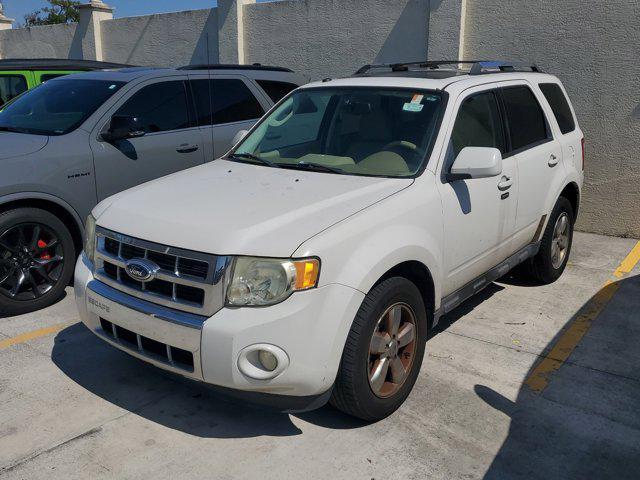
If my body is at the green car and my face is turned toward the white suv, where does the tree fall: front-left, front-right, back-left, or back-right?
back-left

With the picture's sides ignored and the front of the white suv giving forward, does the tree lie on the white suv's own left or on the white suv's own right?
on the white suv's own right

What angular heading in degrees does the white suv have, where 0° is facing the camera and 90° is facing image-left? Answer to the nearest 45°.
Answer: approximately 45°

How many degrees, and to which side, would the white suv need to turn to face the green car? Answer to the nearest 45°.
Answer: approximately 90° to its right
